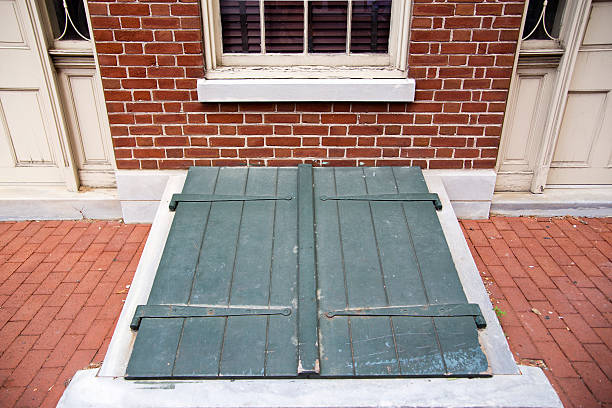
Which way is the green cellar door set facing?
toward the camera

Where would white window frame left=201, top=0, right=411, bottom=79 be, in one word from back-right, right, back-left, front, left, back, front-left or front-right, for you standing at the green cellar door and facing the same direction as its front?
back

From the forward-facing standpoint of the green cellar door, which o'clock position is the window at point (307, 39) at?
The window is roughly at 6 o'clock from the green cellar door.
